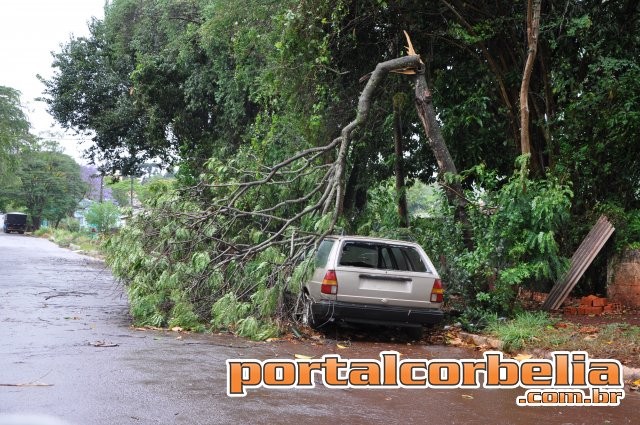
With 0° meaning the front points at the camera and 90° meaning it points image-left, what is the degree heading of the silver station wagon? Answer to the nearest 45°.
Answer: approximately 180°

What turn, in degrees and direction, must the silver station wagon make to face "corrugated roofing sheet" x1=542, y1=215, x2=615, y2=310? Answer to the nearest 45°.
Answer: approximately 45° to its right

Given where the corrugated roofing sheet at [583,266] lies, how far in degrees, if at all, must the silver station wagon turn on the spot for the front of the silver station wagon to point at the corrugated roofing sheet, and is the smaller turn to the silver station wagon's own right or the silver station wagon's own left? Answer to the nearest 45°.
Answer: approximately 45° to the silver station wagon's own right

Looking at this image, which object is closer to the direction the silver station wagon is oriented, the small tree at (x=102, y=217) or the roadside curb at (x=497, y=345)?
the small tree

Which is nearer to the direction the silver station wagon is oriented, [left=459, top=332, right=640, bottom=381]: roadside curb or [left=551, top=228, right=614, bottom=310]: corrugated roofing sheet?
the corrugated roofing sheet

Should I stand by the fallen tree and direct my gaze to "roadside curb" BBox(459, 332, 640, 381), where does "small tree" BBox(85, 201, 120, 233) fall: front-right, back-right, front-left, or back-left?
back-left

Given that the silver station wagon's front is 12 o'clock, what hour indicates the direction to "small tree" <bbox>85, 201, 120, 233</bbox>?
The small tree is roughly at 11 o'clock from the silver station wagon.

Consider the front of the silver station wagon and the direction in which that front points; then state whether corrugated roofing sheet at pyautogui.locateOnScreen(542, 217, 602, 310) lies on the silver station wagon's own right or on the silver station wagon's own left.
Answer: on the silver station wagon's own right
